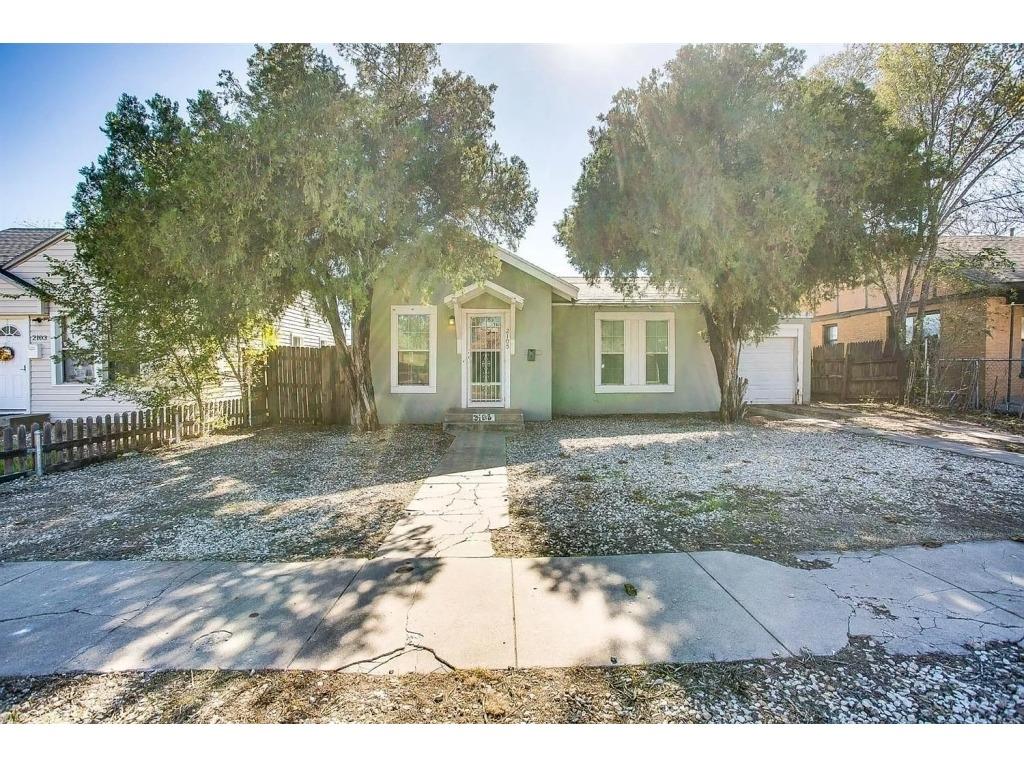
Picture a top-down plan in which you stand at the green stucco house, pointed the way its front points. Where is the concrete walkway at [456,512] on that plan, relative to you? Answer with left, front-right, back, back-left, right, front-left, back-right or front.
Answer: front

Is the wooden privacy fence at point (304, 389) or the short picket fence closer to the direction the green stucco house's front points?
the short picket fence

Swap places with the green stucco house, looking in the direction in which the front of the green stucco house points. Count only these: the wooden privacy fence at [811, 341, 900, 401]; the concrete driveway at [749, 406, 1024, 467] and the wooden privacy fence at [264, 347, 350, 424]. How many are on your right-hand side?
1

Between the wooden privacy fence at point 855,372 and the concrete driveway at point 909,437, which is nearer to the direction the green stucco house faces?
the concrete driveway

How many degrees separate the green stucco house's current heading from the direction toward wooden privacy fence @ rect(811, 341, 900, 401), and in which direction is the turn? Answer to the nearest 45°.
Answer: approximately 135° to its left

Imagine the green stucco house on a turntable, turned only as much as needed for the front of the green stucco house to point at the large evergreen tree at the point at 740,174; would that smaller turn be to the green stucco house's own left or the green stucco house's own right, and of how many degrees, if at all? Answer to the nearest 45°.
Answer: approximately 45° to the green stucco house's own left

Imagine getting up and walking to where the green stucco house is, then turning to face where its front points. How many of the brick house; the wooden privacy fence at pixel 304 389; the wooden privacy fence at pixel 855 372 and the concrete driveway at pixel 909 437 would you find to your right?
1

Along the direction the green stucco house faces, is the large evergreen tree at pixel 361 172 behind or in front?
in front

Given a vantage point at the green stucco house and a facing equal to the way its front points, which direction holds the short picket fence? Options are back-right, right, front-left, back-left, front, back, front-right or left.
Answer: front-right

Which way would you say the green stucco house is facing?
toward the camera

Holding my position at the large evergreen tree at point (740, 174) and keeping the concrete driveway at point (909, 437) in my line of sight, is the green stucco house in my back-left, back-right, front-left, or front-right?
back-left

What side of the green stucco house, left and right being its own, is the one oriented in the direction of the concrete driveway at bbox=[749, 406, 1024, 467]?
left

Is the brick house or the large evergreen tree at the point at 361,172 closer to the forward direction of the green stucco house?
the large evergreen tree
